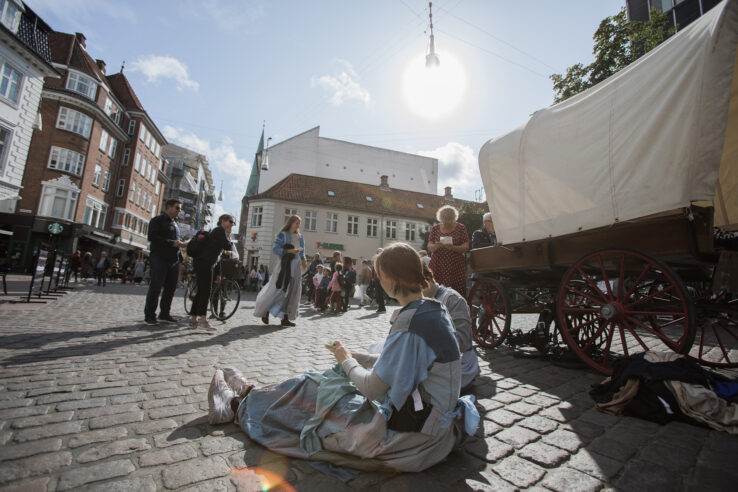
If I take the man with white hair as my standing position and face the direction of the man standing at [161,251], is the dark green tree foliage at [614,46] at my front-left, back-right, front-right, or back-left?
back-right

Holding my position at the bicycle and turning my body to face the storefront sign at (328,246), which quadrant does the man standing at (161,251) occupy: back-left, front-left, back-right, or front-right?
back-left

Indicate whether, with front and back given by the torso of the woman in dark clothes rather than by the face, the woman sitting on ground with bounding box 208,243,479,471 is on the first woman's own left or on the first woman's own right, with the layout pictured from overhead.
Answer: on the first woman's own right
